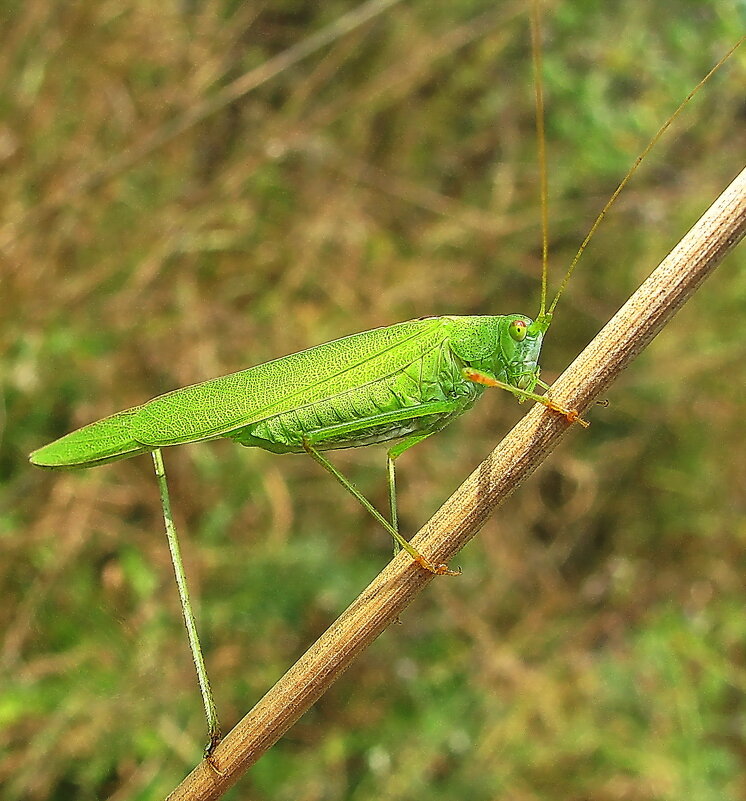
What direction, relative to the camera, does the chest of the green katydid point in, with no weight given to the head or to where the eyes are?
to the viewer's right
